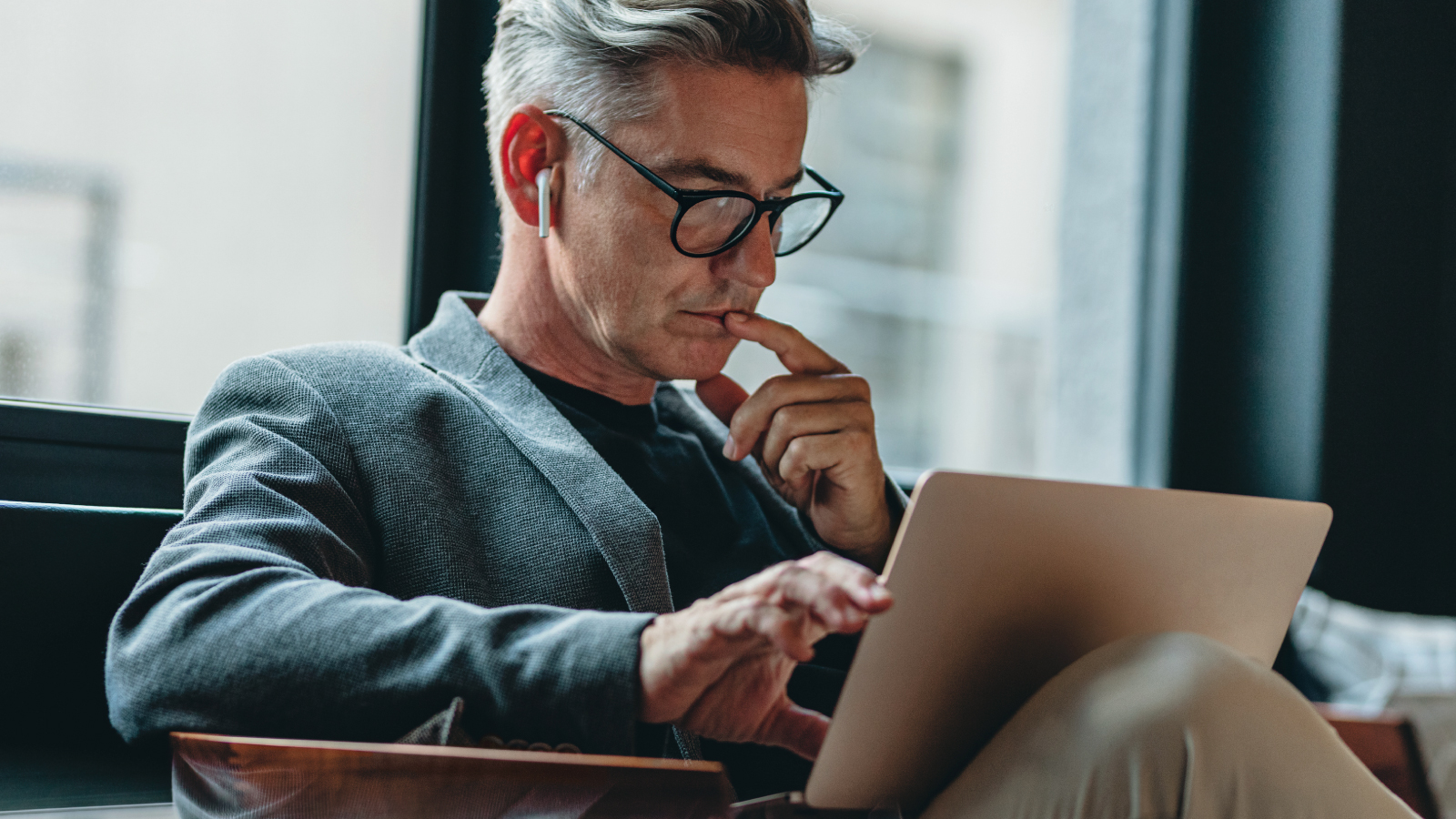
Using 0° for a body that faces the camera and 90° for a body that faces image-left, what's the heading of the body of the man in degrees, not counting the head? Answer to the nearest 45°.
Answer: approximately 315°
